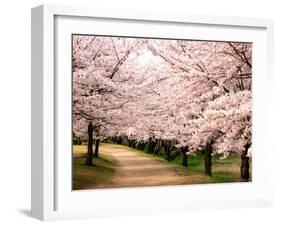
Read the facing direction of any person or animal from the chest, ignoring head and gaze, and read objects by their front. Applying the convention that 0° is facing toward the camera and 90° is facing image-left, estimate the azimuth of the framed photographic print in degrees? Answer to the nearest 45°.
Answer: approximately 315°
